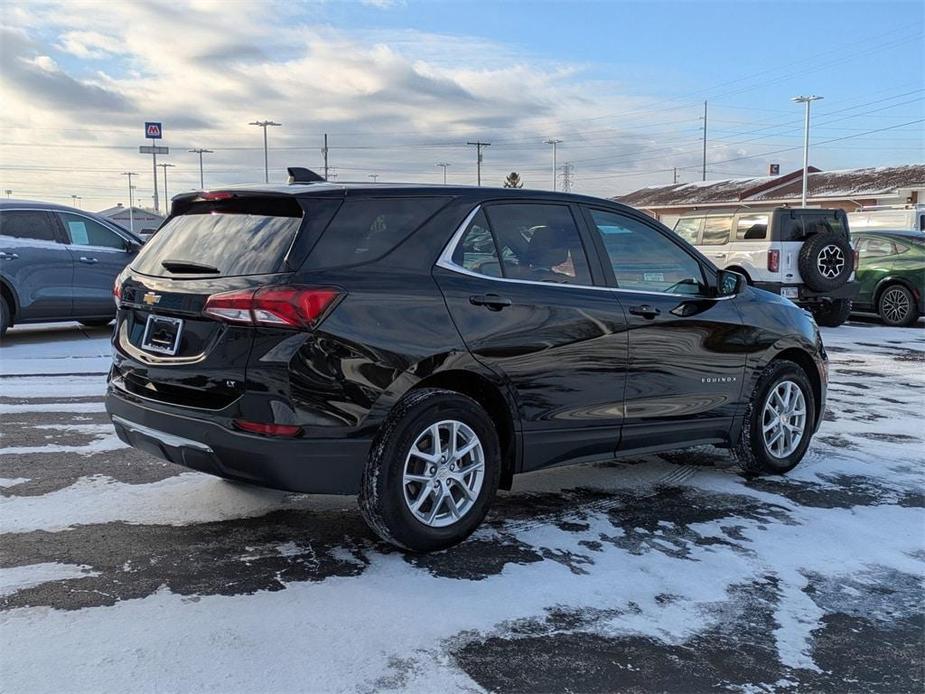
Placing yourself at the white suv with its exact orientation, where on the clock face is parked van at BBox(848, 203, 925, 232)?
The parked van is roughly at 2 o'clock from the white suv.

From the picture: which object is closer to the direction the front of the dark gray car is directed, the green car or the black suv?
the green car

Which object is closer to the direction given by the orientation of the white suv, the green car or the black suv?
the green car

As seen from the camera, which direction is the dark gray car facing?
to the viewer's right

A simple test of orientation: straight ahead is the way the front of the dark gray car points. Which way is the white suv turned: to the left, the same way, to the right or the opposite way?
to the left

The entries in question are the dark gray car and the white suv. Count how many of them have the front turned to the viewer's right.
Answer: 1

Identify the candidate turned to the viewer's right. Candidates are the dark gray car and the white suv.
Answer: the dark gray car

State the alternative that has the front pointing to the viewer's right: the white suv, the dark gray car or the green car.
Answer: the dark gray car

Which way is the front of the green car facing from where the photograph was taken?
facing away from the viewer and to the left of the viewer

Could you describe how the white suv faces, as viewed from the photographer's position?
facing away from the viewer and to the left of the viewer

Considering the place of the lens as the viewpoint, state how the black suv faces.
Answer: facing away from the viewer and to the right of the viewer

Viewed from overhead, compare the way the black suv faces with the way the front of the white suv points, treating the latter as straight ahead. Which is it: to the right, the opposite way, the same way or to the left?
to the right

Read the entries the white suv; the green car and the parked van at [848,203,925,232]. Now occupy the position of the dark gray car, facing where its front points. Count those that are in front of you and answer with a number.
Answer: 3

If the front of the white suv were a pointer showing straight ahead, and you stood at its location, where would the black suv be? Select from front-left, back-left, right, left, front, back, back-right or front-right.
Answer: back-left
